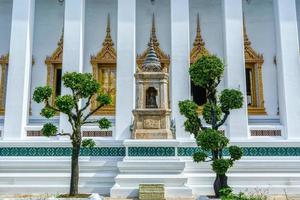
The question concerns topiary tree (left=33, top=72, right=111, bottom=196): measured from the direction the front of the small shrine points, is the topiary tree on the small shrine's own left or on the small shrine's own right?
on the small shrine's own right

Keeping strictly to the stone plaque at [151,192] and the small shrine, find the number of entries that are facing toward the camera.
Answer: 2

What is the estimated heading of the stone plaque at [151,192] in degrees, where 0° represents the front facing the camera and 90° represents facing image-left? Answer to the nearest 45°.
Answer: approximately 0°

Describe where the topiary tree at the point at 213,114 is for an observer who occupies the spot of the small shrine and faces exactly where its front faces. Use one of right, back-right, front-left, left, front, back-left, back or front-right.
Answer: front-left

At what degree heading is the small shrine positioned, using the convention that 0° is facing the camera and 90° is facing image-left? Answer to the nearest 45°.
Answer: approximately 0°
